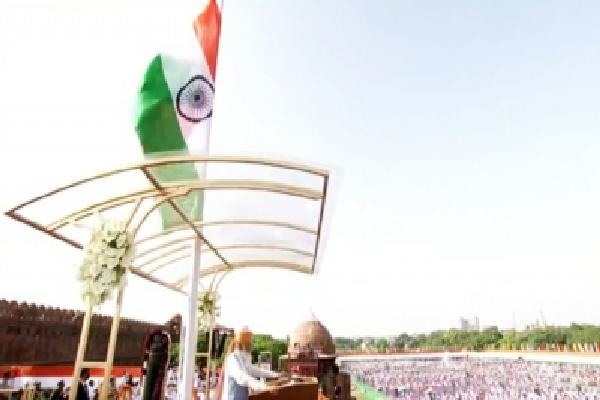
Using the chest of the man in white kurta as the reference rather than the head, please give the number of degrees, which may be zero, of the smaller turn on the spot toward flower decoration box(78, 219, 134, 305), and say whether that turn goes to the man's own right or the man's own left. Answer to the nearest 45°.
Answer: approximately 180°

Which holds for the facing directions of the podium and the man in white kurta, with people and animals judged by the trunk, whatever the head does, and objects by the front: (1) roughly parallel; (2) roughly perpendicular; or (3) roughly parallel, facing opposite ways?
roughly parallel

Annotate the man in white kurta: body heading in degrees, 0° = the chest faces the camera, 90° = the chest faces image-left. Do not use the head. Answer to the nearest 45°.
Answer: approximately 270°

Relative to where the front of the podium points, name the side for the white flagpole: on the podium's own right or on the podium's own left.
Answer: on the podium's own left

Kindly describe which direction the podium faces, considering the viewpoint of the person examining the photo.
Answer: facing to the right of the viewer
